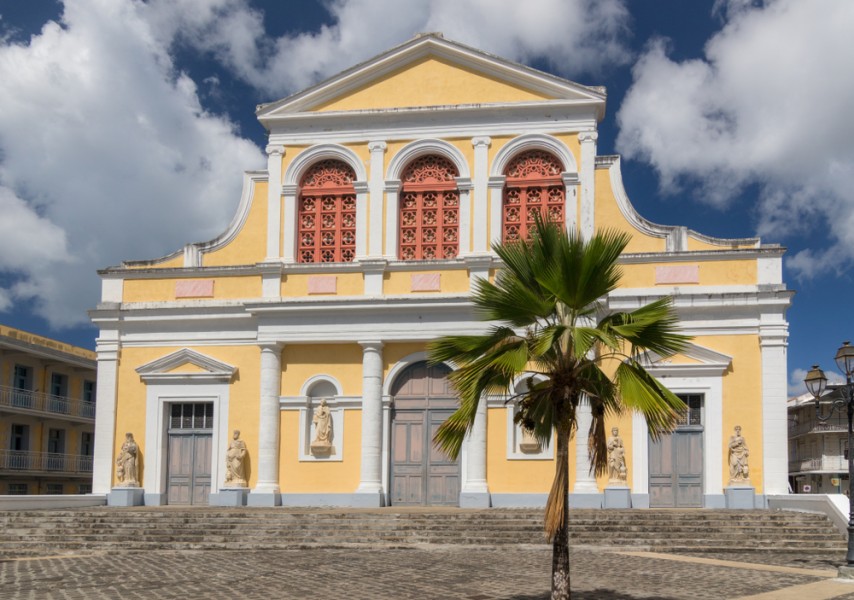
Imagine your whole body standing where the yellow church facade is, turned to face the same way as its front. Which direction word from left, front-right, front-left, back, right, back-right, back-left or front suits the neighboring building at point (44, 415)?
back-right

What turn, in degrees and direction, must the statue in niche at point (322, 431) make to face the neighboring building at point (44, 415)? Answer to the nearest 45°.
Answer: approximately 135° to its right

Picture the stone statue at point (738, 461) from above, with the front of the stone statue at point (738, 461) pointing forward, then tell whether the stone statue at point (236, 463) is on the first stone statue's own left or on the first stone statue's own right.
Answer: on the first stone statue's own right

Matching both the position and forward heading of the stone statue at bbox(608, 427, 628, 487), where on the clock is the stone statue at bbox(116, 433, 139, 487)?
the stone statue at bbox(116, 433, 139, 487) is roughly at 3 o'clock from the stone statue at bbox(608, 427, 628, 487).

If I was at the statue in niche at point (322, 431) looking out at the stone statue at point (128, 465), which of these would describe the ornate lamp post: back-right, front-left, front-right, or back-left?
back-left

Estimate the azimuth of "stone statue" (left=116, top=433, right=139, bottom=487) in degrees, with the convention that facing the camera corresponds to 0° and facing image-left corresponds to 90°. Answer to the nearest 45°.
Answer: approximately 0°
